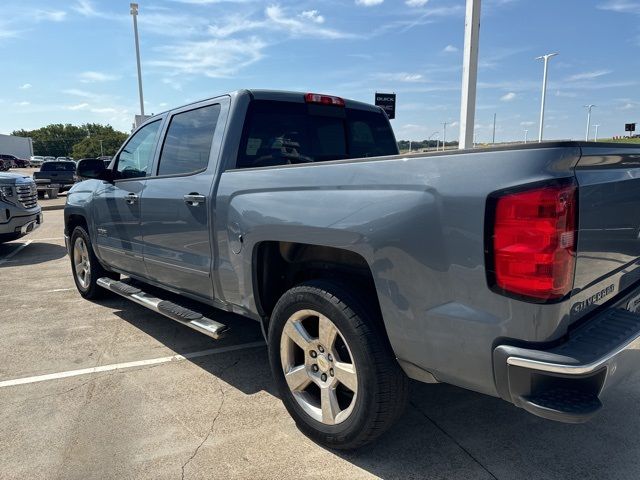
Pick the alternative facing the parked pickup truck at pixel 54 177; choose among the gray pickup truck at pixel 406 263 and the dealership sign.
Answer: the gray pickup truck

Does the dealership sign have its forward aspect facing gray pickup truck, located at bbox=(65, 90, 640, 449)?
yes

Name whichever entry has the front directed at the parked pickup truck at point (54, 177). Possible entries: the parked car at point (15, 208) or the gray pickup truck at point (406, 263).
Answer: the gray pickup truck

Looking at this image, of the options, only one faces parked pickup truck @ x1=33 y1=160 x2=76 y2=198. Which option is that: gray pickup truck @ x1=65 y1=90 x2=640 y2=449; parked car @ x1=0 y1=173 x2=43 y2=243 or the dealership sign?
the gray pickup truck

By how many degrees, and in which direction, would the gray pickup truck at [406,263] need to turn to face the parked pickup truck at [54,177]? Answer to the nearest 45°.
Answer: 0° — it already faces it

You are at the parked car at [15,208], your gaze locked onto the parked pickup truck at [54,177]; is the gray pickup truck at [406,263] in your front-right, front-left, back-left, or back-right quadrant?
back-right

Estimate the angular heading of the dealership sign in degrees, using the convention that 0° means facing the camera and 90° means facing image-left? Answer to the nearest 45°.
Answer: approximately 0°

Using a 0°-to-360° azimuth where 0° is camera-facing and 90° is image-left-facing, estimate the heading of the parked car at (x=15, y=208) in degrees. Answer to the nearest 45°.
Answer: approximately 315°

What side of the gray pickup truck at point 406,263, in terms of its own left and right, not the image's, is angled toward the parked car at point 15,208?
front

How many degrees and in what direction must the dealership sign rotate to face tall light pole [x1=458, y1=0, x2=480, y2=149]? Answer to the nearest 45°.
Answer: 0° — it already faces it

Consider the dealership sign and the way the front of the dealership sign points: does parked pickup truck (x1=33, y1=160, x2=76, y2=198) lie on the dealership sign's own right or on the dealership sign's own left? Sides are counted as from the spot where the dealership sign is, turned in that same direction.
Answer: on the dealership sign's own right

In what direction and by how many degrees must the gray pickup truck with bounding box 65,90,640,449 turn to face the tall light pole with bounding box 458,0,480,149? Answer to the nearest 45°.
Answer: approximately 45° to its right

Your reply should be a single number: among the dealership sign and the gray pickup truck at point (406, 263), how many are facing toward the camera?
1

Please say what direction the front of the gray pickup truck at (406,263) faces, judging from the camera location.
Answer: facing away from the viewer and to the left of the viewer
